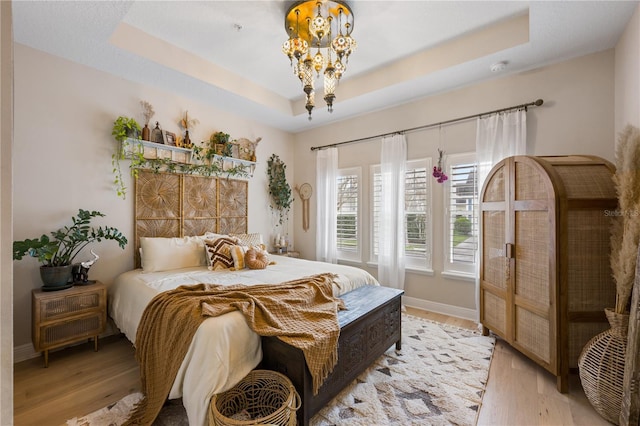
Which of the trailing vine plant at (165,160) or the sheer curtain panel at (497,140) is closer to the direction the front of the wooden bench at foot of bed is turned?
the sheer curtain panel

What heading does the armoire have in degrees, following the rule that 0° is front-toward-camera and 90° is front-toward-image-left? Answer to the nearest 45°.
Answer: approximately 45°

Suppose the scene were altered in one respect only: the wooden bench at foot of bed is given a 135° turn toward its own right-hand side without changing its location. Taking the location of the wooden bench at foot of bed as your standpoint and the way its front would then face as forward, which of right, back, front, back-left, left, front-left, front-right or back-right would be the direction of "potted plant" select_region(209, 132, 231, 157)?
front-right

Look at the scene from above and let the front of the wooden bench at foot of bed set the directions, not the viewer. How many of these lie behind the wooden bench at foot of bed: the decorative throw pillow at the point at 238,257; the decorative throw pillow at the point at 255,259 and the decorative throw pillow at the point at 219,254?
3

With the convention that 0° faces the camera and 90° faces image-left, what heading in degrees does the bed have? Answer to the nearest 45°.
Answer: approximately 315°

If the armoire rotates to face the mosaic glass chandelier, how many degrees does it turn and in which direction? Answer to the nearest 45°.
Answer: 0° — it already faces it

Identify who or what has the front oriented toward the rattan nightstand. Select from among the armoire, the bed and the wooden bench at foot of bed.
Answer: the armoire

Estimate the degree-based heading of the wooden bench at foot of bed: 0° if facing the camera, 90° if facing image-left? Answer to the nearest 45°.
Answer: approximately 315°

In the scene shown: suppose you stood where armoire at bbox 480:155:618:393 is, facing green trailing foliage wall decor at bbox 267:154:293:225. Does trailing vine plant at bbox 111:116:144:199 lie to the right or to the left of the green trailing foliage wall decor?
left

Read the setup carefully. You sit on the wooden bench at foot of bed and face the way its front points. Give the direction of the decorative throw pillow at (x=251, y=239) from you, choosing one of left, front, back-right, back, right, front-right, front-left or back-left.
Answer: back

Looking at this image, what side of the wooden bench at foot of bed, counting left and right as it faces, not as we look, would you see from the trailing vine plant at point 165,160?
back

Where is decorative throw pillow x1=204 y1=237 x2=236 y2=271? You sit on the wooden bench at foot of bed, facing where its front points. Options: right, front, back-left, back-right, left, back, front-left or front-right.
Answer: back
